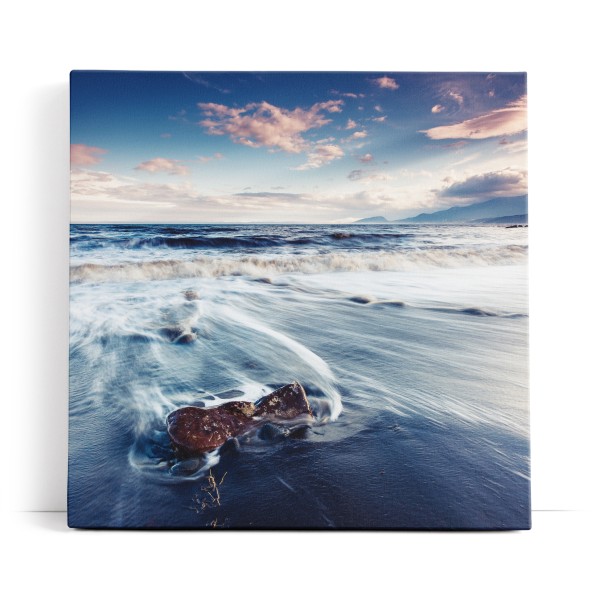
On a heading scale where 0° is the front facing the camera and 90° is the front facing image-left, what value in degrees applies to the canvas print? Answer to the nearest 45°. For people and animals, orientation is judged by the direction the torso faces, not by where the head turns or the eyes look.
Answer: approximately 0°
